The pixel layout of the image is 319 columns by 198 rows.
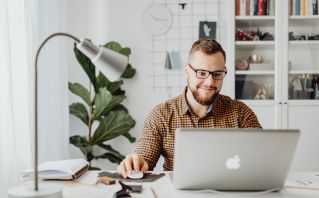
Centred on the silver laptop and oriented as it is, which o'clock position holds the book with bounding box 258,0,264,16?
The book is roughly at 12 o'clock from the silver laptop.

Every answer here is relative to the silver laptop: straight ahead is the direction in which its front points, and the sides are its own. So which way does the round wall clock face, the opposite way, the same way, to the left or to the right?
the opposite way

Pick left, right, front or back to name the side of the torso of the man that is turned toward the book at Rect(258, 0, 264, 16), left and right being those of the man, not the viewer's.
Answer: back

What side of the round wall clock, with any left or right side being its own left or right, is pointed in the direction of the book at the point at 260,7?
left

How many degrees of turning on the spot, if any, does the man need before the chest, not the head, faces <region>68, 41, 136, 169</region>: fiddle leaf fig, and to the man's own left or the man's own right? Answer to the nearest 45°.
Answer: approximately 135° to the man's own right

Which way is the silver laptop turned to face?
away from the camera

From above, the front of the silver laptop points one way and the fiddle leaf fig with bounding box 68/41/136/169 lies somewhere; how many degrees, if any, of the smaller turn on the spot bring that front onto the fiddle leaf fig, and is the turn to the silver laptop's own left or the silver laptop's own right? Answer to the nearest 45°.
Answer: approximately 45° to the silver laptop's own left

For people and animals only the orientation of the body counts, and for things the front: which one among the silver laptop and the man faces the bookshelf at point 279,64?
the silver laptop

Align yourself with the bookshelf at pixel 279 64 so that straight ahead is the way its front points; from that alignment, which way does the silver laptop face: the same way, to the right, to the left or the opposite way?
the opposite way

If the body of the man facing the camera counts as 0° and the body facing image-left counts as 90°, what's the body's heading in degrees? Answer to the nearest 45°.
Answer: approximately 0°

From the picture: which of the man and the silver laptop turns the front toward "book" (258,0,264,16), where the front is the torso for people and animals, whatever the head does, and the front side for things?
the silver laptop

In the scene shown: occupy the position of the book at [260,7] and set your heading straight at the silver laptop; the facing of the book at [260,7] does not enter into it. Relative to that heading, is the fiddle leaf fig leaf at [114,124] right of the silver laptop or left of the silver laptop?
right
